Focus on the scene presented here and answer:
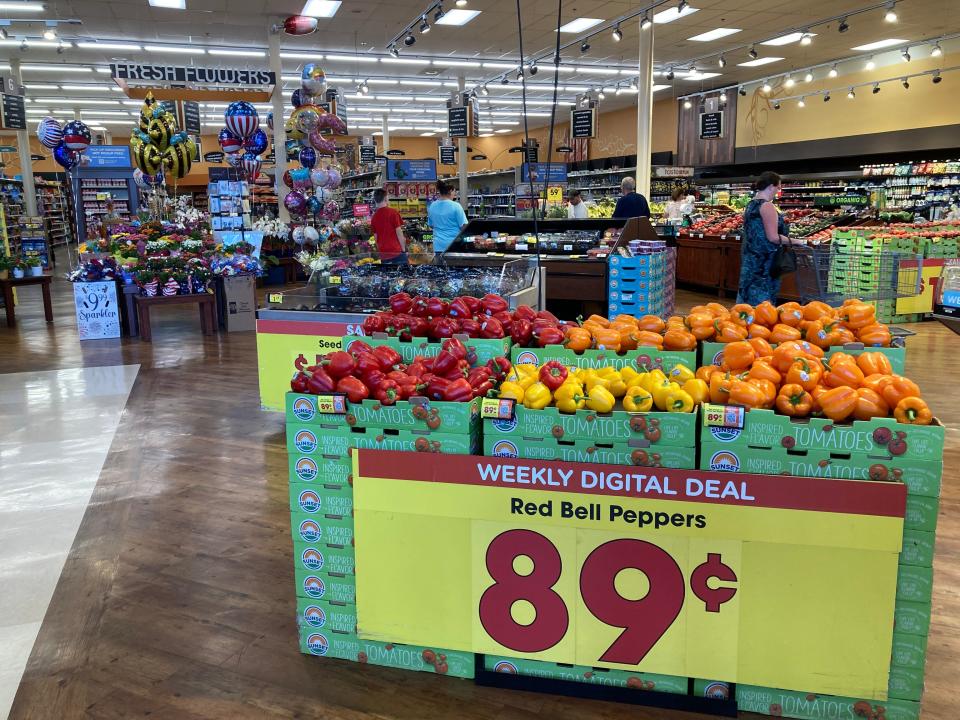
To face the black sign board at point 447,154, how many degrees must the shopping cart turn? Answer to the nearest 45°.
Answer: approximately 135° to its left

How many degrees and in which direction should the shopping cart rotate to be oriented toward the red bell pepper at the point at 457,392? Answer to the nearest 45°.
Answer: approximately 90° to its right

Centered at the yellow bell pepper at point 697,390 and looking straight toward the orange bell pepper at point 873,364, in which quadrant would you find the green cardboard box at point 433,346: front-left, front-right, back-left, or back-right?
back-left

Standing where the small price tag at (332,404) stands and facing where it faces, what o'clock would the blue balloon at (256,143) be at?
The blue balloon is roughly at 6 o'clock from the small price tag.

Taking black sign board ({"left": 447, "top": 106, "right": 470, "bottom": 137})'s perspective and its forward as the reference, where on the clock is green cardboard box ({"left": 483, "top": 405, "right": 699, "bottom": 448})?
The green cardboard box is roughly at 12 o'clock from the black sign board.

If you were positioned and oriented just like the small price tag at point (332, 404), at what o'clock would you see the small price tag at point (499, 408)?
the small price tag at point (499, 408) is roughly at 10 o'clock from the small price tag at point (332, 404).

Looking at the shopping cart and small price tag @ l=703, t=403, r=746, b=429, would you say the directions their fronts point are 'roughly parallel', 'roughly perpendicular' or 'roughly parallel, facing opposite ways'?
roughly perpendicular

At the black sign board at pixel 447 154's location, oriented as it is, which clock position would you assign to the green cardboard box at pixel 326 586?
The green cardboard box is roughly at 12 o'clock from the black sign board.

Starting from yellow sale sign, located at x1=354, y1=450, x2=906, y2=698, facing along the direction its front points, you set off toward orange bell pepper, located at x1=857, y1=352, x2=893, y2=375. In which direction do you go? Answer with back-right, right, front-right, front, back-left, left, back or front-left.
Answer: back-left

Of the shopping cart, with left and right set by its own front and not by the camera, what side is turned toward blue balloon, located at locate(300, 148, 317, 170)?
back

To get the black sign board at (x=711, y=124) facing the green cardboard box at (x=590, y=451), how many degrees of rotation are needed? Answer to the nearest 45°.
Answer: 0° — it already faces it

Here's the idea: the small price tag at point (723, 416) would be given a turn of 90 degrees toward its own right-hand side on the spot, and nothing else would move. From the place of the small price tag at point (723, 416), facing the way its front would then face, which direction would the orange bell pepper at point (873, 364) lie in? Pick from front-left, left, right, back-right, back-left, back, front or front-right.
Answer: back-right

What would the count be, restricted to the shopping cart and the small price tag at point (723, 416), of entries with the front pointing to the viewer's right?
1

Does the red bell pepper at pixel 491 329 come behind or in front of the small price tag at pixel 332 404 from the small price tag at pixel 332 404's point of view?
behind

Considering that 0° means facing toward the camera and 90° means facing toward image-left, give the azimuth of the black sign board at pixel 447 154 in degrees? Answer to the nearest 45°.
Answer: approximately 0°
